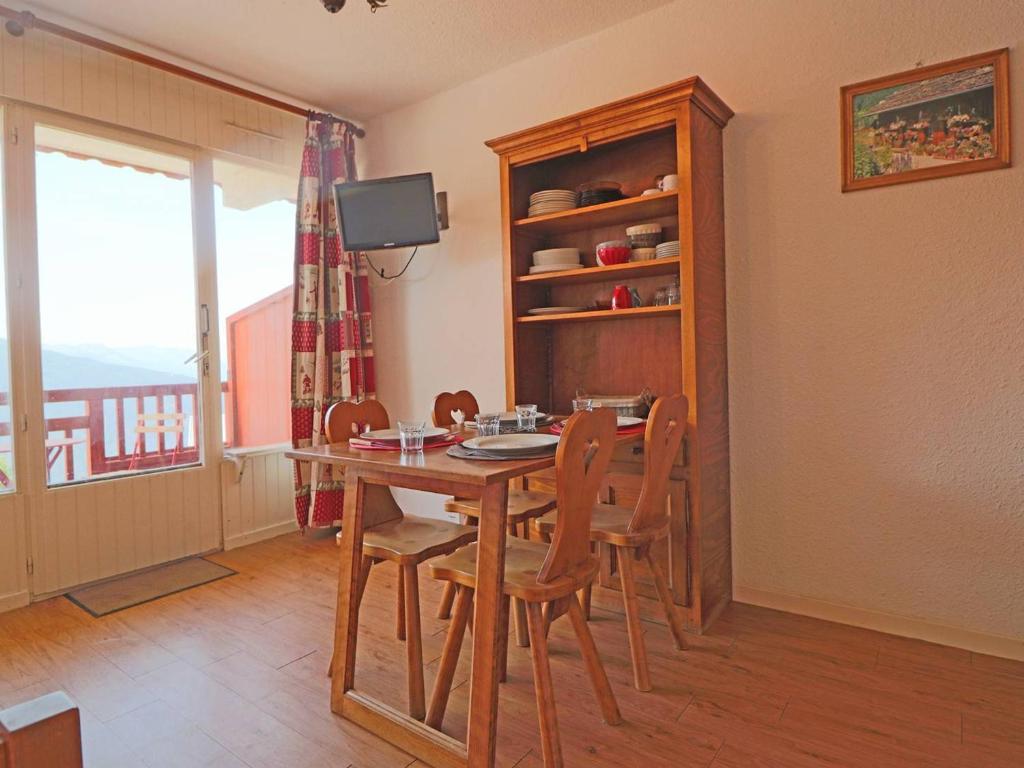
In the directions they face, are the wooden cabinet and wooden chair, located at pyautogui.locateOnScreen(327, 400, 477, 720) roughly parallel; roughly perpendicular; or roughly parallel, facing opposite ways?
roughly perpendicular

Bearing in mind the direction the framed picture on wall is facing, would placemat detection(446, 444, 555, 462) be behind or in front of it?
in front

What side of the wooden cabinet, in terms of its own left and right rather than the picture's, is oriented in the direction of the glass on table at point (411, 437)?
front

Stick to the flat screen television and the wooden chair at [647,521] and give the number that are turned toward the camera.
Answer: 1

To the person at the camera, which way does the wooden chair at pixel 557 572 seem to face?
facing away from the viewer and to the left of the viewer

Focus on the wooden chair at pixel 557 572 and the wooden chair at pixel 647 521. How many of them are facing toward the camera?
0

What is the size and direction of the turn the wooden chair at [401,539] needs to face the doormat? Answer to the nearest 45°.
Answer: approximately 180°

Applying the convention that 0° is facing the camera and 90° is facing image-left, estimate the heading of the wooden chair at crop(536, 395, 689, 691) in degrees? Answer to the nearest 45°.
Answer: approximately 135°

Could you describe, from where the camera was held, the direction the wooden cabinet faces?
facing the viewer and to the left of the viewer

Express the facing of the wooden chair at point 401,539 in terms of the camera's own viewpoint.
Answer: facing the viewer and to the right of the viewer

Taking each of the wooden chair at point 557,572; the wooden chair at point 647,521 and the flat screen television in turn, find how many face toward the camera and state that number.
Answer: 1

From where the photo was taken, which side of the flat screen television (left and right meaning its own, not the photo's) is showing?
front

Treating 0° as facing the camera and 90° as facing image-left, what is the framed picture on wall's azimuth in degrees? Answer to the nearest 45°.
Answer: approximately 45°
